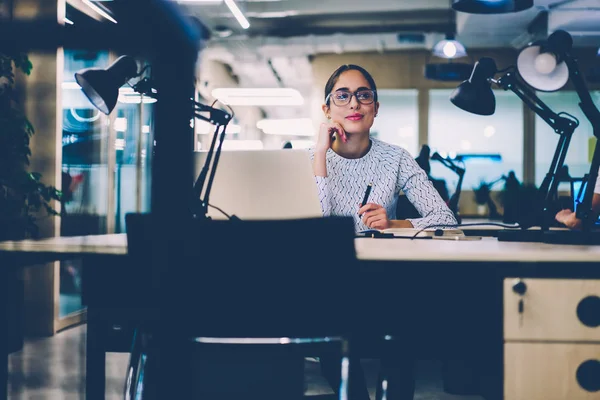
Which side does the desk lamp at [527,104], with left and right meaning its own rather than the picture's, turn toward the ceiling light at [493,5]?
right

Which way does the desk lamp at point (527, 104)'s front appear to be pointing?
to the viewer's left

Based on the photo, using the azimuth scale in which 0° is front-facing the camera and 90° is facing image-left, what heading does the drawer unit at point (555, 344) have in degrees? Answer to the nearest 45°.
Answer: approximately 0°

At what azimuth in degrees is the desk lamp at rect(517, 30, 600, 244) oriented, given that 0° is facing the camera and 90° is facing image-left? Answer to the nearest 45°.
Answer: approximately 45°

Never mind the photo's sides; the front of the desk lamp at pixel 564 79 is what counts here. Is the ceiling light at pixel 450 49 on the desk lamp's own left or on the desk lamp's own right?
on the desk lamp's own right

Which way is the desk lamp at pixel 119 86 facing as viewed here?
to the viewer's left

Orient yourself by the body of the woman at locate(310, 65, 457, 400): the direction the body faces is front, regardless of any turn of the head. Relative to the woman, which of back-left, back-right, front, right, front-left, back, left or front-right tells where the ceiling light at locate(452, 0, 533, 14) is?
back-left

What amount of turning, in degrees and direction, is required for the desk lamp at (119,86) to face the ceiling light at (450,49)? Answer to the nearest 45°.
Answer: approximately 135° to its right

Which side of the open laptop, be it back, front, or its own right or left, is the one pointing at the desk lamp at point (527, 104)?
right

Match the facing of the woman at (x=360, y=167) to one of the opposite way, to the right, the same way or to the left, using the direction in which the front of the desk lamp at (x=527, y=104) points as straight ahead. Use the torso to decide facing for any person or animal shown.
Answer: to the left

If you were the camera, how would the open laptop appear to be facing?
facing away from the viewer

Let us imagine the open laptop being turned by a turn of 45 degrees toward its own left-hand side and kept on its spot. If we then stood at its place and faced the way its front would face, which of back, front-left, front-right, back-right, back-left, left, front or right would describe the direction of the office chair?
back-left

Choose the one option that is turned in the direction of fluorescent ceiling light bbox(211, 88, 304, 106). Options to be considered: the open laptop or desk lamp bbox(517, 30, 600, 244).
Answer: the open laptop

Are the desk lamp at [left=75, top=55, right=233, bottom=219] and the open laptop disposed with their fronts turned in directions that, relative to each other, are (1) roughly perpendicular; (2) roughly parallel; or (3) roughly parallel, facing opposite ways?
roughly perpendicular

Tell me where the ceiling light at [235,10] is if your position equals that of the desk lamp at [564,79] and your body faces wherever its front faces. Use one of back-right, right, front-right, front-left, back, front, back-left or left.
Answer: right

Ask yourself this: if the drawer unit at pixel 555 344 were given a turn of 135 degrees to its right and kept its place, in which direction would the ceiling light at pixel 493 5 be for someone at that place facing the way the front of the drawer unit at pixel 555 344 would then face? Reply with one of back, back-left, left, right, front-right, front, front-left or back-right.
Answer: front-right

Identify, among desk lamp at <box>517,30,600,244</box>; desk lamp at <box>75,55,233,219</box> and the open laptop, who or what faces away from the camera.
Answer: the open laptop
